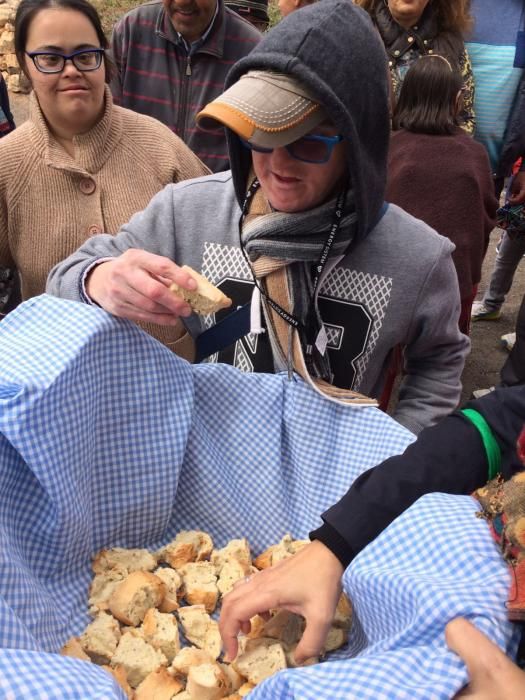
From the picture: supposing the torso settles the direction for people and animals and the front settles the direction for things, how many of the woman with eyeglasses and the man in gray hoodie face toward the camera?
2

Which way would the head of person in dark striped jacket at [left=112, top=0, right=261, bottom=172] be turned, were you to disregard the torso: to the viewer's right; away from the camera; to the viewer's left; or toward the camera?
toward the camera

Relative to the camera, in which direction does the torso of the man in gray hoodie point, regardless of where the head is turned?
toward the camera

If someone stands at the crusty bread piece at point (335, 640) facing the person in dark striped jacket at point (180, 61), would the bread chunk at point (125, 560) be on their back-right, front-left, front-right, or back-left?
front-left

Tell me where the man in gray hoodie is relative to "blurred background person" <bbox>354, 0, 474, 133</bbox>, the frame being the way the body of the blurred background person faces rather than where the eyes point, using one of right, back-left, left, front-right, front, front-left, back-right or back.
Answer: front

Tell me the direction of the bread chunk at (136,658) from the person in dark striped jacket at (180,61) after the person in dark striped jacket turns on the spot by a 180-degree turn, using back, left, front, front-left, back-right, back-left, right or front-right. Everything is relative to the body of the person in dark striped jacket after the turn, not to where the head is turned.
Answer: back

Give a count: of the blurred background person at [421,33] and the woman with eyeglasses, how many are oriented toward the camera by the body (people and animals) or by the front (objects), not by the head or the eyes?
2

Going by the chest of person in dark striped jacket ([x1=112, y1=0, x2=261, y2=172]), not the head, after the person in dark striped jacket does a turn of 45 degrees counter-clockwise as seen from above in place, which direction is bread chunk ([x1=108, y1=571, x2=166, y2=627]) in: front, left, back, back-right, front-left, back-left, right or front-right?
front-right

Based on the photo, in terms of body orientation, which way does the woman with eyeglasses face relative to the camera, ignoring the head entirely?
toward the camera

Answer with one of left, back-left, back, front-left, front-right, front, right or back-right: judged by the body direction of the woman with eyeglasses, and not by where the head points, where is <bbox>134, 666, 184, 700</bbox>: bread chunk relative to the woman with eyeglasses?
front

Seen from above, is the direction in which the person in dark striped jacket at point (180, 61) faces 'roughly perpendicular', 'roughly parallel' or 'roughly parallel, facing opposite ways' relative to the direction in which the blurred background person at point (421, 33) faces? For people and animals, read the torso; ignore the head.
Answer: roughly parallel

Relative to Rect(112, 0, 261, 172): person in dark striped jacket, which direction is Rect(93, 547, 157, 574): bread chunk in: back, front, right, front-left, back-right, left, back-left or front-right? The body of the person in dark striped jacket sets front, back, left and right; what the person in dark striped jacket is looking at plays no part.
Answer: front

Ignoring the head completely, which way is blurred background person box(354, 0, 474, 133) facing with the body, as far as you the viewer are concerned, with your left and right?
facing the viewer
